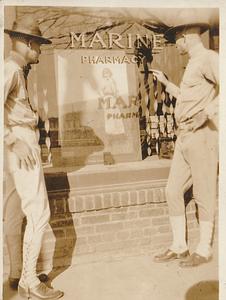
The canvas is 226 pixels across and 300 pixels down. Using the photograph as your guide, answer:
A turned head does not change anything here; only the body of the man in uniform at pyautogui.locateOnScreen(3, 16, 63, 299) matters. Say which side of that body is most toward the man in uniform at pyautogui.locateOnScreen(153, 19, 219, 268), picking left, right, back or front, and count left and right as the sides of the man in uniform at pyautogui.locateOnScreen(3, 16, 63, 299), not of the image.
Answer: front

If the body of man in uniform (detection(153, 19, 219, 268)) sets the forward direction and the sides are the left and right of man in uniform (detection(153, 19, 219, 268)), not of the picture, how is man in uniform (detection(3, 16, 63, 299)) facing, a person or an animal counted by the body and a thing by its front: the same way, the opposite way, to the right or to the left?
the opposite way

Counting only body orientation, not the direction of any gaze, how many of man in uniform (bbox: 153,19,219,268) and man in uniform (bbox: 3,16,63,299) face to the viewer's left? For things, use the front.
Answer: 1

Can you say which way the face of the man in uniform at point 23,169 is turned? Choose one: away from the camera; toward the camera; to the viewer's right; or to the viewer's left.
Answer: to the viewer's right

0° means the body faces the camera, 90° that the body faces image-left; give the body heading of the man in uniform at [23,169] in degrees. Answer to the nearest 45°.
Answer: approximately 270°

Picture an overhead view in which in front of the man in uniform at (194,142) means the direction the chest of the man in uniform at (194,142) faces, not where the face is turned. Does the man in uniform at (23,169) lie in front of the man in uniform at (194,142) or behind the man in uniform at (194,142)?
in front

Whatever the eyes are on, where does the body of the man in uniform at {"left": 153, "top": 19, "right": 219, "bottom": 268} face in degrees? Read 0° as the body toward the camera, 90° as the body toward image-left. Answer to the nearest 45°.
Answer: approximately 90°
